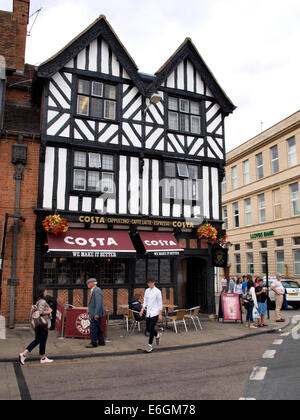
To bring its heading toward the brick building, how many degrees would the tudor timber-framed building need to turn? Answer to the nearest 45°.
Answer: approximately 135° to its right

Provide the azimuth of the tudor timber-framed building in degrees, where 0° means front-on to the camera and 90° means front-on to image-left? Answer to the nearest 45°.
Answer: approximately 315°

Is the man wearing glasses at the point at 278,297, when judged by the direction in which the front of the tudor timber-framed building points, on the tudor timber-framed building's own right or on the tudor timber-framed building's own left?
on the tudor timber-framed building's own left
